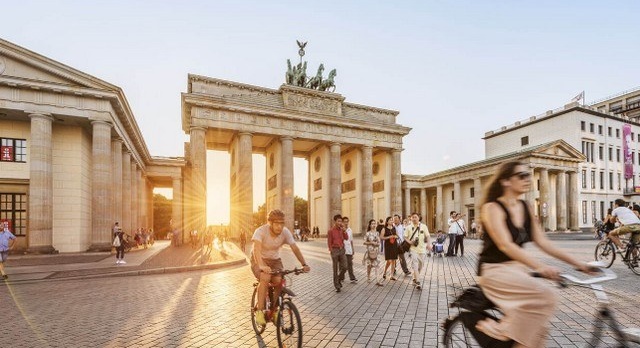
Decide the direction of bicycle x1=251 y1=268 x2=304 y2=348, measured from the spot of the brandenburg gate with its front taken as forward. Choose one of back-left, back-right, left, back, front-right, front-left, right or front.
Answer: front-right

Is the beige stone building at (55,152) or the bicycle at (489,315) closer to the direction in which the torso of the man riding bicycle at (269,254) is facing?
the bicycle

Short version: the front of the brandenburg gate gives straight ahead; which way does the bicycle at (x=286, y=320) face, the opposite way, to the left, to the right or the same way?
the same way

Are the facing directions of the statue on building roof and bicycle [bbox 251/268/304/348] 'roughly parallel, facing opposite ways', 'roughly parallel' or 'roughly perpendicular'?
roughly parallel

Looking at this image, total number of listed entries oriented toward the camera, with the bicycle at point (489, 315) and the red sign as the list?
1

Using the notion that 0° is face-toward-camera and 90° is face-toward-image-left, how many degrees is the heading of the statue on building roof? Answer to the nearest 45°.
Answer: approximately 315°

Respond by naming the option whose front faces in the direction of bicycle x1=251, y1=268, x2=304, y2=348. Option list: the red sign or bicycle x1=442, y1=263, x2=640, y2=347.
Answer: the red sign

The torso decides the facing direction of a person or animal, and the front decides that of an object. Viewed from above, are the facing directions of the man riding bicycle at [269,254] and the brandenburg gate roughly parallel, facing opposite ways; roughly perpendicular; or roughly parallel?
roughly parallel

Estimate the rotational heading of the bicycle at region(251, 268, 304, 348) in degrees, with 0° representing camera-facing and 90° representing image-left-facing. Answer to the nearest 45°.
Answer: approximately 315°

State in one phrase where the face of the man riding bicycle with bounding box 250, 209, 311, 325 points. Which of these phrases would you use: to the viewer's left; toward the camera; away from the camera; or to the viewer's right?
toward the camera

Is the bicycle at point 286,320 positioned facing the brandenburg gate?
no

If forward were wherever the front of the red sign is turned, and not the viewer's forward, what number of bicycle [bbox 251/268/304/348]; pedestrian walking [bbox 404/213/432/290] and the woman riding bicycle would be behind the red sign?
0

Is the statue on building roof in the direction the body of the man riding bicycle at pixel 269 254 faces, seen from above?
no

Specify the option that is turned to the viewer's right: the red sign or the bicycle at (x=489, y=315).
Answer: the bicycle

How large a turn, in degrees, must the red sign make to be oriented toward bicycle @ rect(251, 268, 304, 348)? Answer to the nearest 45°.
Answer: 0° — it already faces it

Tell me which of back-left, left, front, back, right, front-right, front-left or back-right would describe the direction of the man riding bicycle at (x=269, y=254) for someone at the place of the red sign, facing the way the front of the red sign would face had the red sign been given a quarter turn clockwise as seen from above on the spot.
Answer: left

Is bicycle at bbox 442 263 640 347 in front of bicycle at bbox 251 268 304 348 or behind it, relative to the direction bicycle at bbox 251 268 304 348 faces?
in front

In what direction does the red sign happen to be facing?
toward the camera

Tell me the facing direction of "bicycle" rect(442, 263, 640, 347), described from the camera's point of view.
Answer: facing to the right of the viewer
